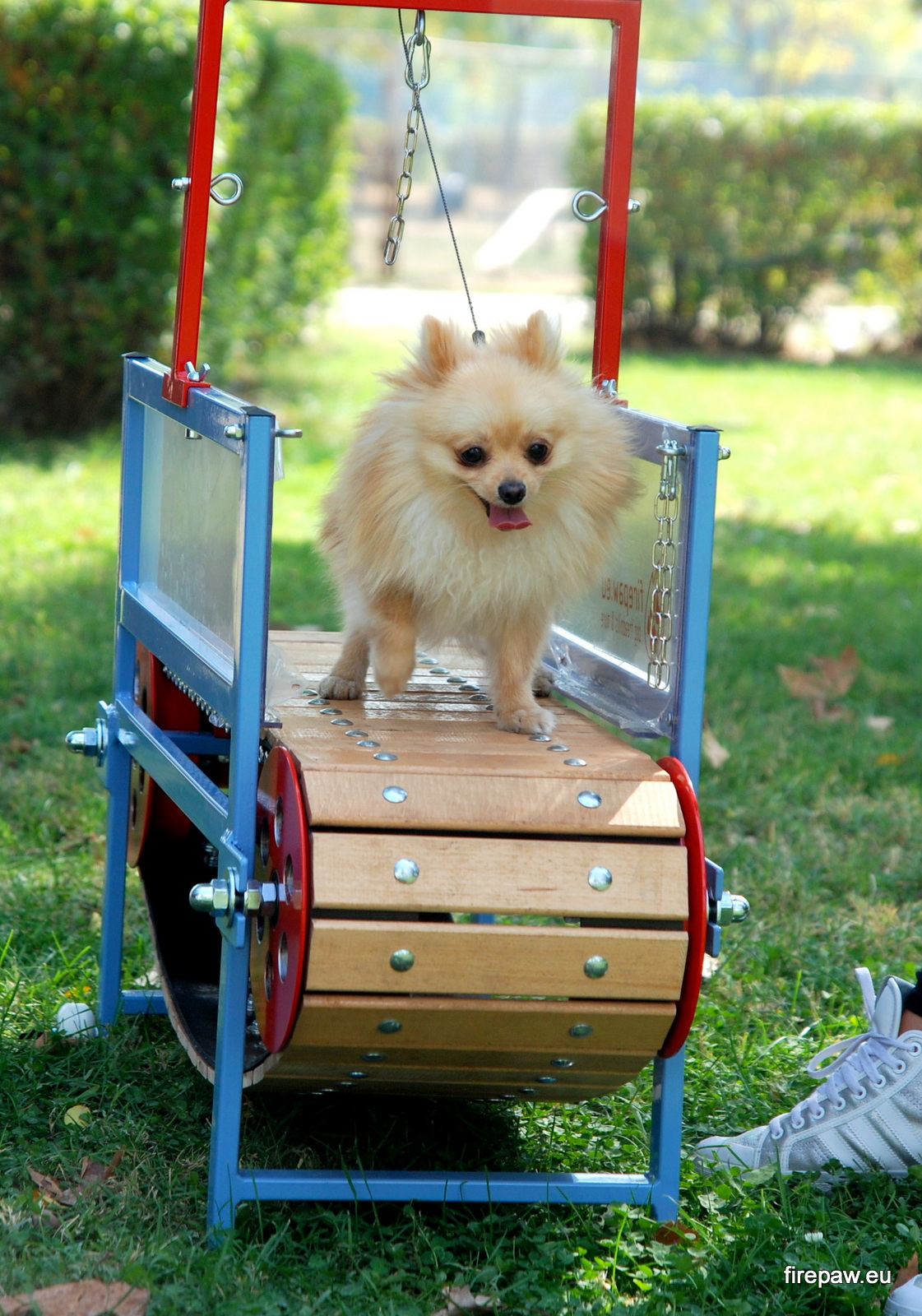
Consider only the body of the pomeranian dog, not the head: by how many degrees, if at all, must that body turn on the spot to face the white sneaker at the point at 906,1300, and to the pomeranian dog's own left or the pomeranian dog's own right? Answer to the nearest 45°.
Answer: approximately 45° to the pomeranian dog's own left

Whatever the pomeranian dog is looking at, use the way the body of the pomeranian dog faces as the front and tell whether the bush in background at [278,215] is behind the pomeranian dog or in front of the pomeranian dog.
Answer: behind

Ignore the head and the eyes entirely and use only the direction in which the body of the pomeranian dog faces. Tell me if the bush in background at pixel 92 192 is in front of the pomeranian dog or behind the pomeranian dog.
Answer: behind

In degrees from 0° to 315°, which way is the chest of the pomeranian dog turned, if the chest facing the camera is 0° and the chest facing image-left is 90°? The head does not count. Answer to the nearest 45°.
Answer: approximately 0°

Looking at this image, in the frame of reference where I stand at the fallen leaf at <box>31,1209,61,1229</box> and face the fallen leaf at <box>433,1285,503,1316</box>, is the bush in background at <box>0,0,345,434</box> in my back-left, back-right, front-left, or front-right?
back-left

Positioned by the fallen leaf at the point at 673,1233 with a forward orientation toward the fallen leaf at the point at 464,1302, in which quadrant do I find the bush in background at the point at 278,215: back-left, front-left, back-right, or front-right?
back-right
